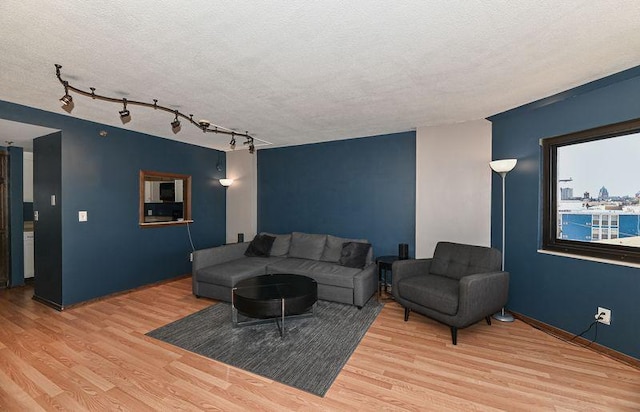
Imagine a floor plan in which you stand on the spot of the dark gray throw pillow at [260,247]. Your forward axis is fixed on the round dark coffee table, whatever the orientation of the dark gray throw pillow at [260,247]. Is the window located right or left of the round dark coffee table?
left

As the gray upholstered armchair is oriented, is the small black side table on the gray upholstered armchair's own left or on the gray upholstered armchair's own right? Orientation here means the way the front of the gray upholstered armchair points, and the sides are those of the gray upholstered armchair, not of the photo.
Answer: on the gray upholstered armchair's own right

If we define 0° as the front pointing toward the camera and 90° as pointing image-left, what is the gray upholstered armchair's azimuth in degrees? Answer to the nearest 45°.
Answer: approximately 45°

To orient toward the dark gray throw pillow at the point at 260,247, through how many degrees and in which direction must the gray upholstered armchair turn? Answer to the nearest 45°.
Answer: approximately 45° to its right
